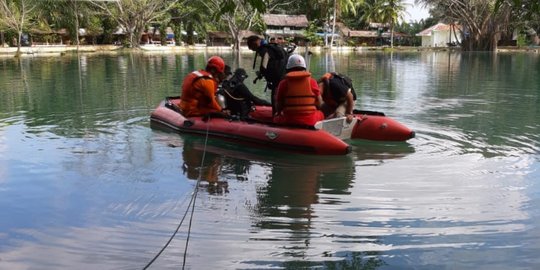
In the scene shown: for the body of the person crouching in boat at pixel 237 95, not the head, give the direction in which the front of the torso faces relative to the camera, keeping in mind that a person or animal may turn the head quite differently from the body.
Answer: to the viewer's right

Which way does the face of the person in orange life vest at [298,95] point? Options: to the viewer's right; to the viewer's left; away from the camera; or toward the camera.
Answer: away from the camera

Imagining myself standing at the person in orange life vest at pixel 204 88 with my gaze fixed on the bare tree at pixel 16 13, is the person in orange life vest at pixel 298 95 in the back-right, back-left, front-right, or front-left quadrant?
back-right

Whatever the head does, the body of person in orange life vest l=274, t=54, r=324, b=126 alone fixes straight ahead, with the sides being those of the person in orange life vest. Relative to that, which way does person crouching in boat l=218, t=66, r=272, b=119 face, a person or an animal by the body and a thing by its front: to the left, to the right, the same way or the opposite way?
to the right

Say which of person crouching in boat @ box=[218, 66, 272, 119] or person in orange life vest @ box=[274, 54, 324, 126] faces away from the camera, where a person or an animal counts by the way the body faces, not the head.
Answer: the person in orange life vest

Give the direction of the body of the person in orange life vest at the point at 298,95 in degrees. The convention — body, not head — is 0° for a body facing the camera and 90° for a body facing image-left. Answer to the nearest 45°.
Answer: approximately 180°
